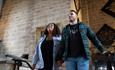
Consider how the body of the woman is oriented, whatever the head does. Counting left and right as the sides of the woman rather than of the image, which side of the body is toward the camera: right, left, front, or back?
front

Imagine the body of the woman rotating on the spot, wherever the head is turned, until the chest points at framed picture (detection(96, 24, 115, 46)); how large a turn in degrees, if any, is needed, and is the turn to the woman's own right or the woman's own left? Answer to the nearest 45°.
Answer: approximately 135° to the woman's own left

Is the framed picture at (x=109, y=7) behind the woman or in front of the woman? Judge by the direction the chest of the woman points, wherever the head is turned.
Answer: behind
